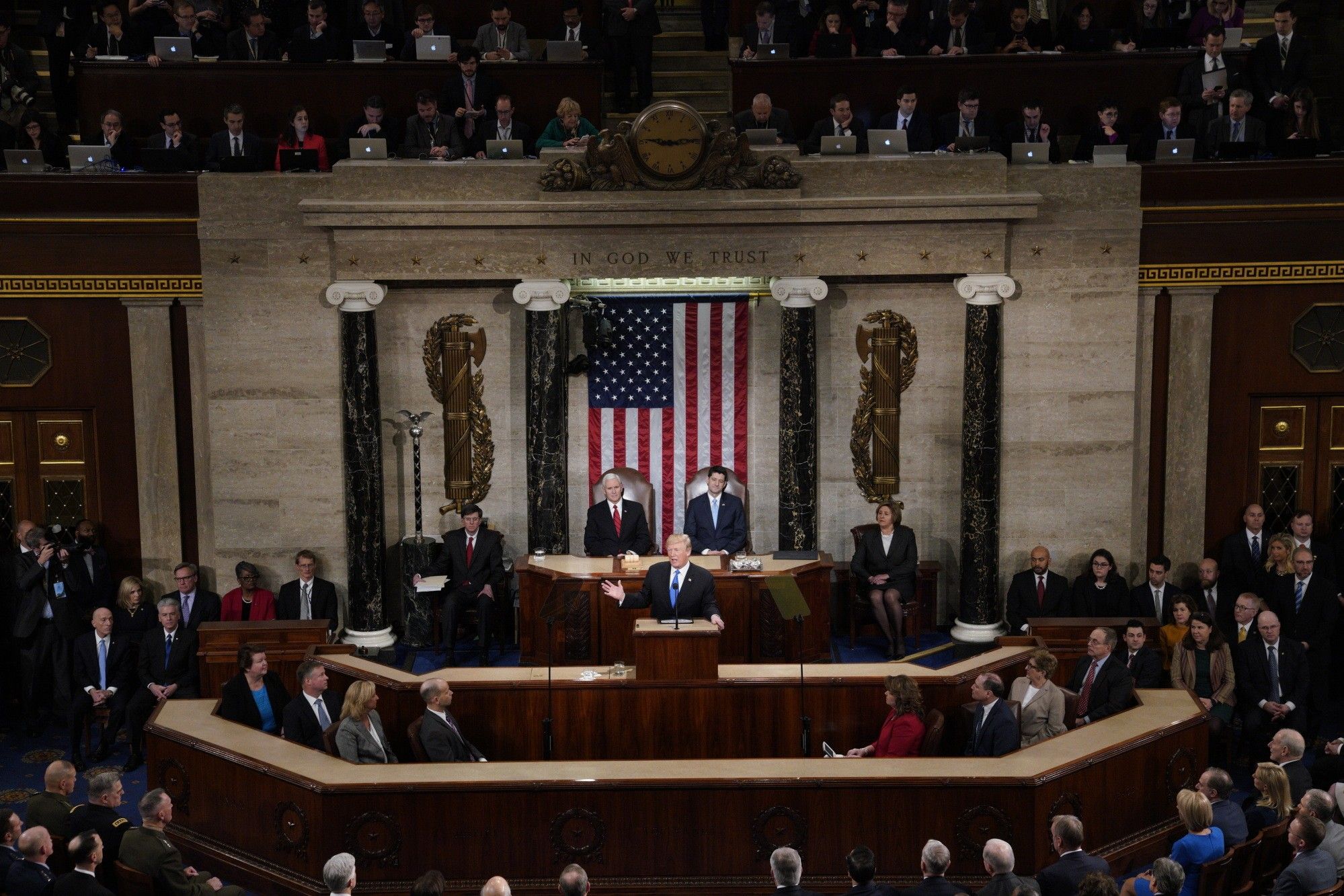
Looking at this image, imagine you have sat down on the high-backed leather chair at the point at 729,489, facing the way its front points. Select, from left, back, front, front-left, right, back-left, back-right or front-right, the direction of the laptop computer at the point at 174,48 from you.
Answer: right

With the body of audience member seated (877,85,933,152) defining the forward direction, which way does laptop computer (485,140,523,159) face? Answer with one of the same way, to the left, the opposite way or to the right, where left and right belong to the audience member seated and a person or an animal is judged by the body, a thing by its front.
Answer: the opposite way

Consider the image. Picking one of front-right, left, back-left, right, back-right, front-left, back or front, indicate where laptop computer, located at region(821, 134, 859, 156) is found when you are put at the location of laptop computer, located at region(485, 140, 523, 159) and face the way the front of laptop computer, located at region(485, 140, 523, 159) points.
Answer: right

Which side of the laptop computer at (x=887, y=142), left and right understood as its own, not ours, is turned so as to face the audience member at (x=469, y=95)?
left

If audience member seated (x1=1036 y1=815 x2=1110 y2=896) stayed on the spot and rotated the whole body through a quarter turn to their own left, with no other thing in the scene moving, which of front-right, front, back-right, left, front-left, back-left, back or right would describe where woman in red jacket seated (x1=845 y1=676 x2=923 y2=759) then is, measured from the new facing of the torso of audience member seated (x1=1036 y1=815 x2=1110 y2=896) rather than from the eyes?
right

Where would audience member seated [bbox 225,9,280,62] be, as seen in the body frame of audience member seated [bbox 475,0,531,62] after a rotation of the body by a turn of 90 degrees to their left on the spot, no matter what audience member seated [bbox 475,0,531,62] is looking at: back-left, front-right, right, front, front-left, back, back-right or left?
back

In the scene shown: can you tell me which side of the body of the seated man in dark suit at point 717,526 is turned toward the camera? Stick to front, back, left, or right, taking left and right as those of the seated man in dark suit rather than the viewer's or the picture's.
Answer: front

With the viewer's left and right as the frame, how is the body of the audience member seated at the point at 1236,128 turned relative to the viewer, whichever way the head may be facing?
facing the viewer

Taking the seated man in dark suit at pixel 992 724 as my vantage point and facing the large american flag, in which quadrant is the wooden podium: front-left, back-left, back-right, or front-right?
front-left

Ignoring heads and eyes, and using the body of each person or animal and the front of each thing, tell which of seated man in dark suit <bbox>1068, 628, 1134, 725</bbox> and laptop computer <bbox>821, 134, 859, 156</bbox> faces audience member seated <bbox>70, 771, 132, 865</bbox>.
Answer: the seated man in dark suit

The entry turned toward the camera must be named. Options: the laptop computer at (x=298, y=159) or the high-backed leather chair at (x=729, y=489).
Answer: the high-backed leather chair

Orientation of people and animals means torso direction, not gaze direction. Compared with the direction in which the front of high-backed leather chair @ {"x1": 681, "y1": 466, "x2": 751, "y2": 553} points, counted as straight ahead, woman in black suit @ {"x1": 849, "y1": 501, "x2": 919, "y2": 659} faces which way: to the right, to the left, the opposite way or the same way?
the same way

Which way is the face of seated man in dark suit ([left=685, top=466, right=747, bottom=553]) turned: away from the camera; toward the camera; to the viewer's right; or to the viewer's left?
toward the camera

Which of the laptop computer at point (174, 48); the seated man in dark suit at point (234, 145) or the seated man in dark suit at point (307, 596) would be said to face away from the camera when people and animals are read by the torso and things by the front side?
the laptop computer

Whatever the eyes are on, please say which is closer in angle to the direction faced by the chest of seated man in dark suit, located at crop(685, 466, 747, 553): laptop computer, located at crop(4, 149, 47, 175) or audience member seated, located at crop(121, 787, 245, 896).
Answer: the audience member seated

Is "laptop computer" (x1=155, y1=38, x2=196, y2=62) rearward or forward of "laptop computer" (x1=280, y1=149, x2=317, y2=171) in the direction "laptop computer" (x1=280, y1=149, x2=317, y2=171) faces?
forward

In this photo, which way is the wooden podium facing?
toward the camera

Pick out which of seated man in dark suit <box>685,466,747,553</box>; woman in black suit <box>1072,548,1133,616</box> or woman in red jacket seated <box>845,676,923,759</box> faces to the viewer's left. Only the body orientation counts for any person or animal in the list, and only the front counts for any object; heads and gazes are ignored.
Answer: the woman in red jacket seated
